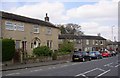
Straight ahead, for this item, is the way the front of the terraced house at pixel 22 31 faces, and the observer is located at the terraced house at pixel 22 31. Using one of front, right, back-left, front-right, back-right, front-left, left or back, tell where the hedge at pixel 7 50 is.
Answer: front-right
